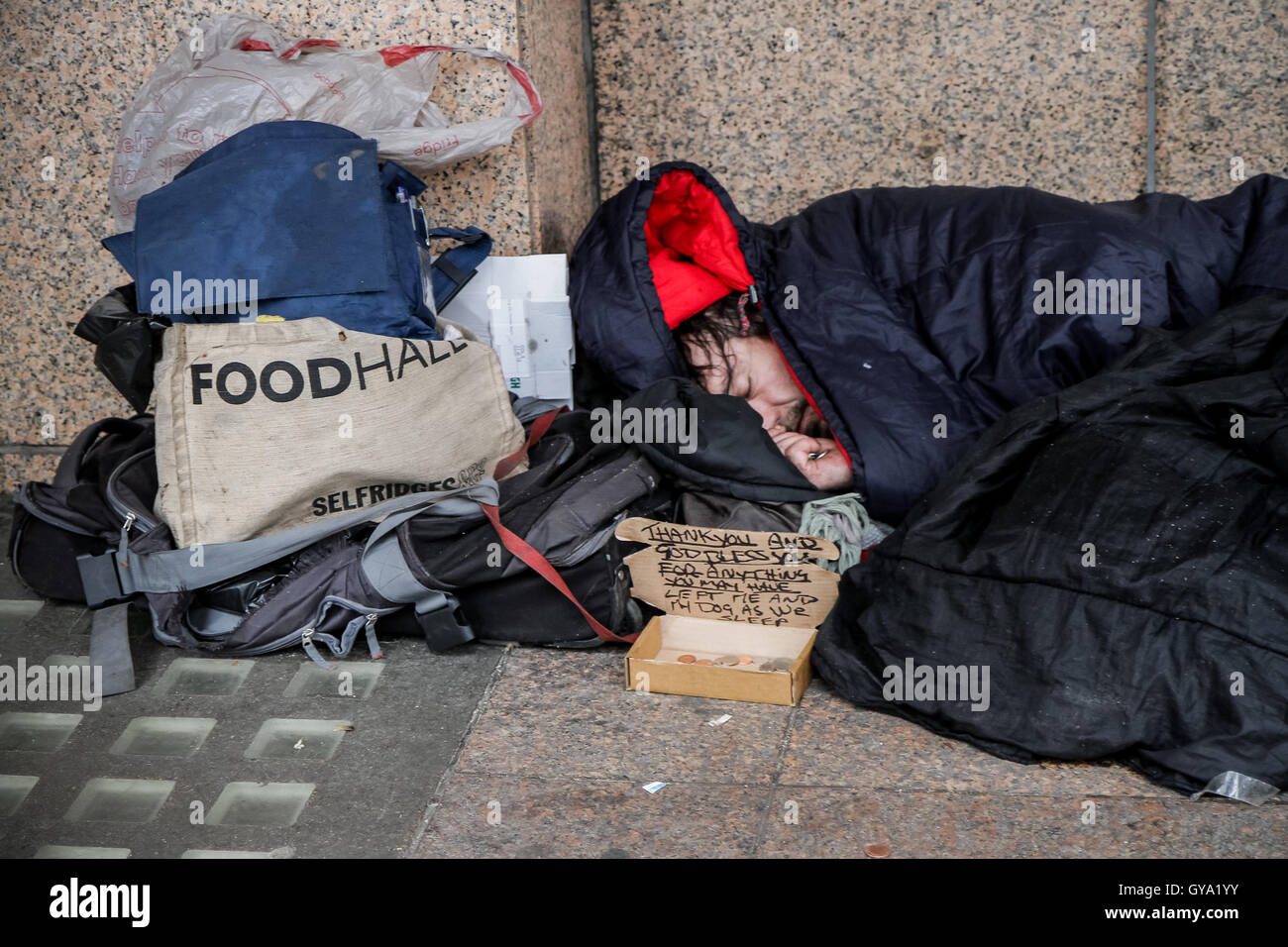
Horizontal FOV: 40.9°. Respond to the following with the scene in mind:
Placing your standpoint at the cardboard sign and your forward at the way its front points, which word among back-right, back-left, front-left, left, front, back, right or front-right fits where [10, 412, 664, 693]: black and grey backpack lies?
right

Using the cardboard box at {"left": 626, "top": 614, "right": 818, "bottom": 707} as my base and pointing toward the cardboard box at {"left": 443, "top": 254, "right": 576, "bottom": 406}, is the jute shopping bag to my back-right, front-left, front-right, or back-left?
front-left

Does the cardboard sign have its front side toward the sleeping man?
no

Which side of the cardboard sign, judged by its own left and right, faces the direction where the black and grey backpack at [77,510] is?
right

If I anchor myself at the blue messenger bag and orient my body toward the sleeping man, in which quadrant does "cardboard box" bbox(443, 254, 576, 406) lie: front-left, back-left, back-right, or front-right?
front-left

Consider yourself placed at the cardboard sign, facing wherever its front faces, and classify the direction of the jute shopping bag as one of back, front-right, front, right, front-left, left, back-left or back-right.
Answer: right

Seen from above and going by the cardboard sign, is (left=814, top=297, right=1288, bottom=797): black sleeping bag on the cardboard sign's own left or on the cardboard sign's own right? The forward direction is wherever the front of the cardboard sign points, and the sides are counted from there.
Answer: on the cardboard sign's own left

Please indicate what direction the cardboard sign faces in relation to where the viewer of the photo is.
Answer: facing the viewer

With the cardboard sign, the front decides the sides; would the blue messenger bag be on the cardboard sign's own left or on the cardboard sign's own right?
on the cardboard sign's own right

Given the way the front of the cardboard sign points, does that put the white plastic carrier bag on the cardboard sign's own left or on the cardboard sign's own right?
on the cardboard sign's own right

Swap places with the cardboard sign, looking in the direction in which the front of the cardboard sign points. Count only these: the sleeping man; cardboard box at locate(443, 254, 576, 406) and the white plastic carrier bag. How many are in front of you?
0

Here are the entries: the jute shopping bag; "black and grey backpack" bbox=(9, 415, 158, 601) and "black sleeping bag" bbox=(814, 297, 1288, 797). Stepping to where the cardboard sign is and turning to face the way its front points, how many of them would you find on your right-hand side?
2
